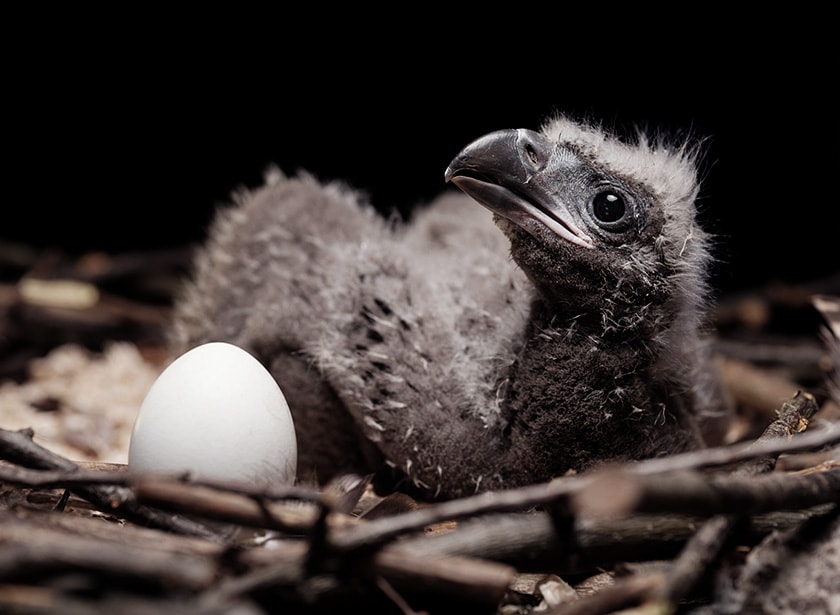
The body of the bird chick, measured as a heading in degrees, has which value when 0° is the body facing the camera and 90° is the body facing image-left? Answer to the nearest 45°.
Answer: approximately 315°
